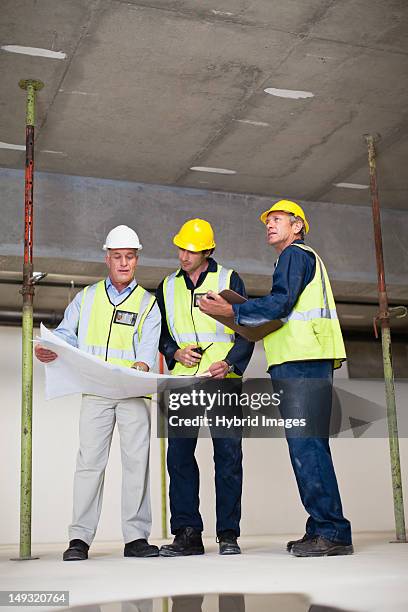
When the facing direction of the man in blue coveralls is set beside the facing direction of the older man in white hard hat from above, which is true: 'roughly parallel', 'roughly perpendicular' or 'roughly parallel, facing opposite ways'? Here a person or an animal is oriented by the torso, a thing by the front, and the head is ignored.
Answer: roughly perpendicular

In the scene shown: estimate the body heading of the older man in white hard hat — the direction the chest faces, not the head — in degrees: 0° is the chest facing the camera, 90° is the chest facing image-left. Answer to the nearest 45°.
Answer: approximately 0°

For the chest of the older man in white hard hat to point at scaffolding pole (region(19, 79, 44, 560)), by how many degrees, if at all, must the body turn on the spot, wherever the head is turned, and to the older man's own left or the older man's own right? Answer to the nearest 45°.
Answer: approximately 135° to the older man's own right

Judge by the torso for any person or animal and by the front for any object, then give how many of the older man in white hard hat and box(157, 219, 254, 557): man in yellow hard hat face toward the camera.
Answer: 2

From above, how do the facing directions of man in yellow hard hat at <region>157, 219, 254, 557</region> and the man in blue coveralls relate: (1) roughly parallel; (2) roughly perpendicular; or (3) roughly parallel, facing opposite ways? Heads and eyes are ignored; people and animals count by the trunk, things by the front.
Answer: roughly perpendicular

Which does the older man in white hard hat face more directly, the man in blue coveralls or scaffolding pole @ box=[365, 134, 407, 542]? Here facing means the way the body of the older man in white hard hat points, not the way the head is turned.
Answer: the man in blue coveralls

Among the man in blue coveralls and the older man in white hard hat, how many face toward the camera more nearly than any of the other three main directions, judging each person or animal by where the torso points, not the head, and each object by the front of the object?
1

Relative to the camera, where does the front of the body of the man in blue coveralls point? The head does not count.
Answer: to the viewer's left

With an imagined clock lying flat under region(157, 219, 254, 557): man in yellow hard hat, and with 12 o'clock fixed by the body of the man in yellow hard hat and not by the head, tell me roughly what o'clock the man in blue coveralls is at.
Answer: The man in blue coveralls is roughly at 10 o'clock from the man in yellow hard hat.
